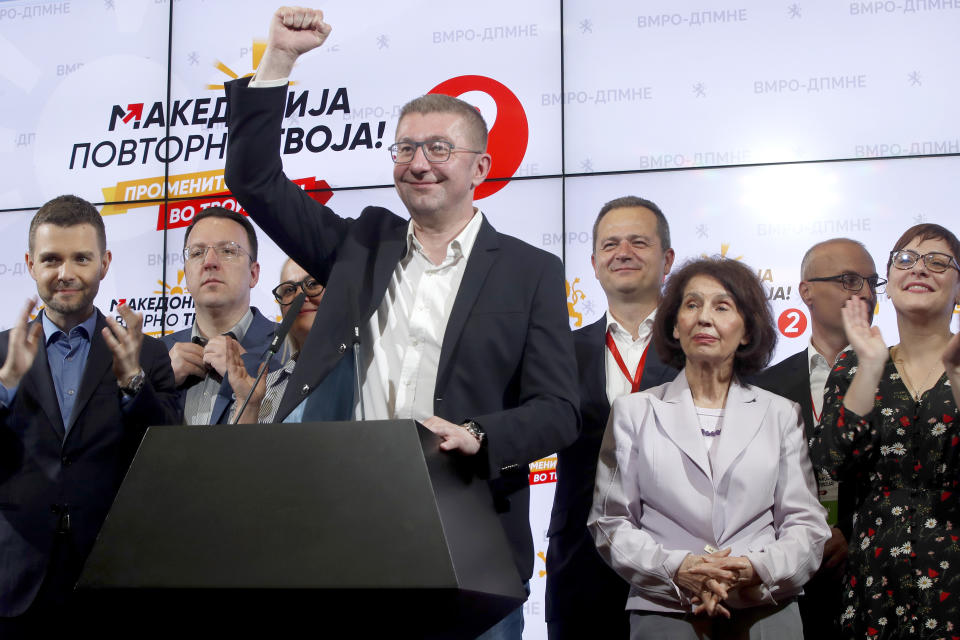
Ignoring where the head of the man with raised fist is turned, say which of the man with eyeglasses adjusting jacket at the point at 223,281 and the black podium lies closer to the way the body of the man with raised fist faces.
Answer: the black podium

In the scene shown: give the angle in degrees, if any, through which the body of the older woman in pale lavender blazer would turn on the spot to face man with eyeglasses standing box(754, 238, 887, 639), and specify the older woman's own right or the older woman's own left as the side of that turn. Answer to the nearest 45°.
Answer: approximately 135° to the older woman's own left

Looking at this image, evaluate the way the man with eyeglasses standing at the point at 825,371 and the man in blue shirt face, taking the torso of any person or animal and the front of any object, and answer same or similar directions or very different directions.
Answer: same or similar directions

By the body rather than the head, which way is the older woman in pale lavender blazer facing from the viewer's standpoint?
toward the camera

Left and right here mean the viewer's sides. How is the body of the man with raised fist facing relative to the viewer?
facing the viewer and to the left of the viewer

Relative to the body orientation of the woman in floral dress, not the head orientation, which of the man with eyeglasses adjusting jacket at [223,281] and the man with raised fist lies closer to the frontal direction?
the man with raised fist

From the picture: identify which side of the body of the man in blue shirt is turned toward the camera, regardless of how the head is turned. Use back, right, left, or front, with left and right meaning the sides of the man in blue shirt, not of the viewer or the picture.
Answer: front

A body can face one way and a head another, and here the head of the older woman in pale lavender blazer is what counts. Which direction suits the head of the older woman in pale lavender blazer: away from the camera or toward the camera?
toward the camera

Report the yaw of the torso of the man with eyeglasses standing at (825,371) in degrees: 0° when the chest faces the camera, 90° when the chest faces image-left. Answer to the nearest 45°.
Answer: approximately 315°

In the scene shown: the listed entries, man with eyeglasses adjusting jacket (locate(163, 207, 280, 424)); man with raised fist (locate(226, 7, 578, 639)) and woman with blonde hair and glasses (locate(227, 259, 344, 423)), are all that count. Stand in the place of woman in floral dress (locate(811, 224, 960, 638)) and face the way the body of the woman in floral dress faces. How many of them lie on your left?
0

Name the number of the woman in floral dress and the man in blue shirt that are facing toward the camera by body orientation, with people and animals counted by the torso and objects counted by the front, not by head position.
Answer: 2

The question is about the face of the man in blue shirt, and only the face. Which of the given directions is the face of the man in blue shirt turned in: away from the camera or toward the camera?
toward the camera

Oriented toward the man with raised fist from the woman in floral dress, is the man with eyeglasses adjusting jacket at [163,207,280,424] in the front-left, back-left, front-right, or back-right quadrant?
front-right

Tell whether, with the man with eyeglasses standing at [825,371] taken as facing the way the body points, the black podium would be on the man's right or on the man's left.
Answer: on the man's right
